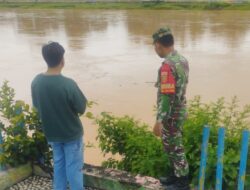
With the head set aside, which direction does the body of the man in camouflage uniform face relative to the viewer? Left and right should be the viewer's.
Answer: facing away from the viewer and to the left of the viewer

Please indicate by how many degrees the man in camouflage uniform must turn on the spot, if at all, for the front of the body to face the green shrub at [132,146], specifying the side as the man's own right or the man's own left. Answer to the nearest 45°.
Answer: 0° — they already face it

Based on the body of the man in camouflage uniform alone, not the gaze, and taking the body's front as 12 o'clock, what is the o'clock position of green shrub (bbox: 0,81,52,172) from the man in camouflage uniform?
The green shrub is roughly at 11 o'clock from the man in camouflage uniform.
